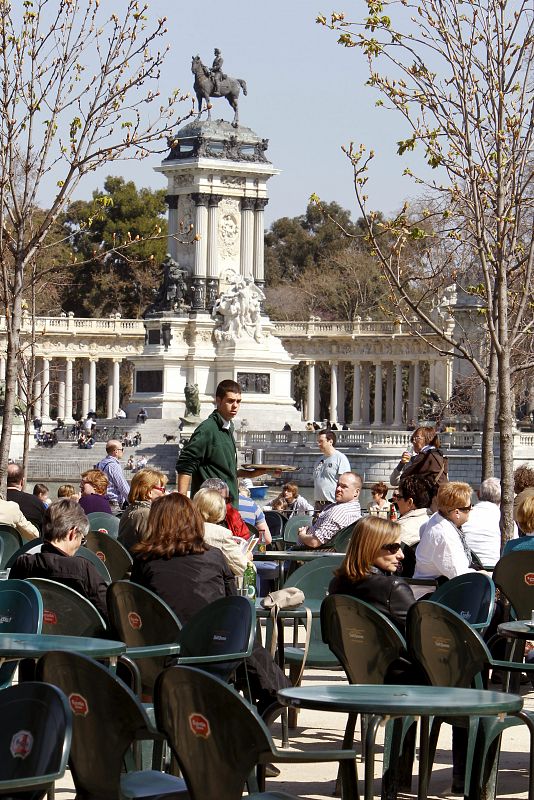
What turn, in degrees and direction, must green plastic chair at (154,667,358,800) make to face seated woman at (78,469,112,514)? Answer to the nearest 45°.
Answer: approximately 45° to its left

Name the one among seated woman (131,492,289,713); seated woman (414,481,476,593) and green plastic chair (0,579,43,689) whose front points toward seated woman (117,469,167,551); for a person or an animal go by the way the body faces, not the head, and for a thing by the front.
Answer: seated woman (131,492,289,713)

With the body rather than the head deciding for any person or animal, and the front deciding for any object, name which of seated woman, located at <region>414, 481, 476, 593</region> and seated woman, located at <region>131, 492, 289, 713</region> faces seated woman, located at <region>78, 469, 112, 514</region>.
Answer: seated woman, located at <region>131, 492, 289, 713</region>

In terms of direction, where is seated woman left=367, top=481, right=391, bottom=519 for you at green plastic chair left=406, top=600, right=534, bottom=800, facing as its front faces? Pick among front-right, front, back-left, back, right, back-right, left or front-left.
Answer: front-left

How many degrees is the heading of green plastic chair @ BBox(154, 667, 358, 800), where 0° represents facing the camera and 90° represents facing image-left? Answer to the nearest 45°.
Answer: approximately 225°

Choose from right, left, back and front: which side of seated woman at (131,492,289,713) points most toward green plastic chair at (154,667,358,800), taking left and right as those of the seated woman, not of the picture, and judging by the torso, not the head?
back

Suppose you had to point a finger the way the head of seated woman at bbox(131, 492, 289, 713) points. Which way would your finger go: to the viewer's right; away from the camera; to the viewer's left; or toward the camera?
away from the camera
